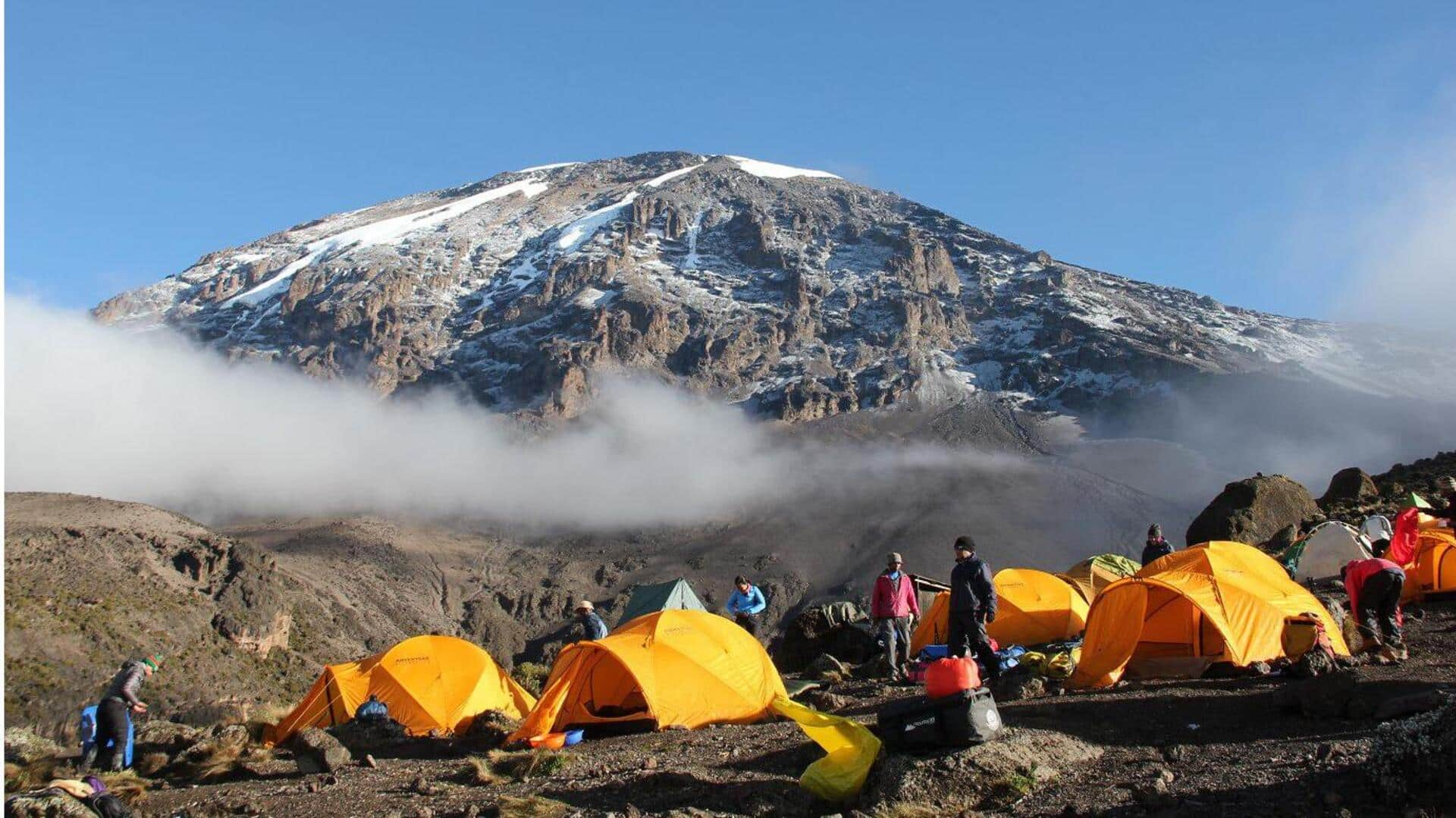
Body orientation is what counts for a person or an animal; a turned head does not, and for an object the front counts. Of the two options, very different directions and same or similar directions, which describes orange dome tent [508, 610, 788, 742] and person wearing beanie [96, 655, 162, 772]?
very different directions

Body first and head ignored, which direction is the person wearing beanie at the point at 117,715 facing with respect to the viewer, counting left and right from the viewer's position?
facing to the right of the viewer

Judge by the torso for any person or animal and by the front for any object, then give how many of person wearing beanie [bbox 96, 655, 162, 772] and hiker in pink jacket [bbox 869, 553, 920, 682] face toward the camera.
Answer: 1

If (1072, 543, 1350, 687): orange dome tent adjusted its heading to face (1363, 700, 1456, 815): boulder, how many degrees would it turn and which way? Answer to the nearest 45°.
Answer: approximately 45° to its left

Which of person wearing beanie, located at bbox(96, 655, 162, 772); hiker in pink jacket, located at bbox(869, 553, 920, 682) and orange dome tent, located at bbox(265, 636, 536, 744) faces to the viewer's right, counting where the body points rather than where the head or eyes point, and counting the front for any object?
the person wearing beanie

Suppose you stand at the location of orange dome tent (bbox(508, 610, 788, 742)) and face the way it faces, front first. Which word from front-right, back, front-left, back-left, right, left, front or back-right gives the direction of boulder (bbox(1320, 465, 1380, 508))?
back

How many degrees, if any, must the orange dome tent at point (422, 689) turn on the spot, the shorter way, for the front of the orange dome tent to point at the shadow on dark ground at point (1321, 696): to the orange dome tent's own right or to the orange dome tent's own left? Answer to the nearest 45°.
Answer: approximately 90° to the orange dome tent's own left

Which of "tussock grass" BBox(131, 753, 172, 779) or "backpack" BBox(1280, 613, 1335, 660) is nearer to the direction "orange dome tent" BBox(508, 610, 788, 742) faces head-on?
the tussock grass

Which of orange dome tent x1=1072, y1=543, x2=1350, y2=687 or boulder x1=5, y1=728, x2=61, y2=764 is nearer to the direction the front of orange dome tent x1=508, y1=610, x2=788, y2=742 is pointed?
the boulder

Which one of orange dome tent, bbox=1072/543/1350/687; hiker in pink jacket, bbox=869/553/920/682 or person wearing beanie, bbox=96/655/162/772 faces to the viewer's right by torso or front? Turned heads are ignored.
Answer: the person wearing beanie

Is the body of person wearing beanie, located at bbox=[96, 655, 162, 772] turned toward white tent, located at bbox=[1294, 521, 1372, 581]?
yes
